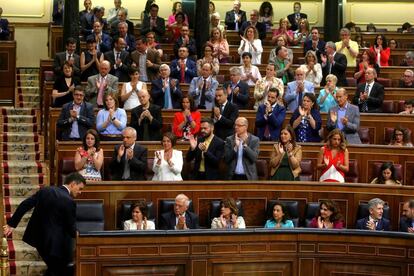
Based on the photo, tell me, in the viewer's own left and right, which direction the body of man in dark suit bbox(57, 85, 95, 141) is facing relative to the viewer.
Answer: facing the viewer

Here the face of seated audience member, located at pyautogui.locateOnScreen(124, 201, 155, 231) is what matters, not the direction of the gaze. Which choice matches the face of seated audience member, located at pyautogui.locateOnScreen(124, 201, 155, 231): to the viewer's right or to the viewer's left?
to the viewer's left

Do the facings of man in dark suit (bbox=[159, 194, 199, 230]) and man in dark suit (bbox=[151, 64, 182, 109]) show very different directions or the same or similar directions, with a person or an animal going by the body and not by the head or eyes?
same or similar directions

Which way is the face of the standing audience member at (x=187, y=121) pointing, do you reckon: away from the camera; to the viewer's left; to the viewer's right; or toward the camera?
toward the camera

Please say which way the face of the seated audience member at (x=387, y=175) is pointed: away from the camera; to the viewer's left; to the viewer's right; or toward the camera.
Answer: toward the camera

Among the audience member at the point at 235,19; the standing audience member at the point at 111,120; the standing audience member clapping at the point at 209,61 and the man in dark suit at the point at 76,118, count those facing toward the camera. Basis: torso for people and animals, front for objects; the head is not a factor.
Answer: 4

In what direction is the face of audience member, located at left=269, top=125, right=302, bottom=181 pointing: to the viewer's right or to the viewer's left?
to the viewer's left

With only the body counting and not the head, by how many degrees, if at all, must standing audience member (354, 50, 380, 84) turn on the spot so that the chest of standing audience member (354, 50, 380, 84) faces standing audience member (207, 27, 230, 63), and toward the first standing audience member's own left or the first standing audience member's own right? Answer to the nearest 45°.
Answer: approximately 45° to the first standing audience member's own right

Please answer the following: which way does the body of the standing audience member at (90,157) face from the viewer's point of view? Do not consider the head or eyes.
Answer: toward the camera

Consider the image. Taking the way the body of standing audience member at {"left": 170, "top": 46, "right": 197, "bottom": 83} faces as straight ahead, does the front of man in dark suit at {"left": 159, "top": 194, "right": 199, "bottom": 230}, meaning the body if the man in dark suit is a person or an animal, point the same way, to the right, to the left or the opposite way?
the same way

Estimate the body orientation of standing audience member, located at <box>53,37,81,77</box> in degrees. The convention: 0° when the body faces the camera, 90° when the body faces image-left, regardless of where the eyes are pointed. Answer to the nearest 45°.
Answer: approximately 0°

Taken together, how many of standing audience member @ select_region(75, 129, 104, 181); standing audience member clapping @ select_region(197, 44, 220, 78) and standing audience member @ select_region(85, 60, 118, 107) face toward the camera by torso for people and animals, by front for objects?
3

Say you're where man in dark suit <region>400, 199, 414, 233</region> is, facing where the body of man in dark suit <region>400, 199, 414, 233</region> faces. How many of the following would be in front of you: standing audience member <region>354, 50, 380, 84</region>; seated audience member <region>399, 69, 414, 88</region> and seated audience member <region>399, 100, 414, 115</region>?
0

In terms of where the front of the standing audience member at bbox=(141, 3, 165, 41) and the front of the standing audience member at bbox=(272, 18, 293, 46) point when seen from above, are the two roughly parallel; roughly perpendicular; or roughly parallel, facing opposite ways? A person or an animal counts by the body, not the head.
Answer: roughly parallel

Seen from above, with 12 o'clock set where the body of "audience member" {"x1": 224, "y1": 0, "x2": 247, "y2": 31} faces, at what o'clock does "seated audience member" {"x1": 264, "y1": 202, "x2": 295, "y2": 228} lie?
"seated audience member" {"x1": 264, "y1": 202, "x2": 295, "y2": 228} is roughly at 12 o'clock from "audience member" {"x1": 224, "y1": 0, "x2": 247, "y2": 31}.

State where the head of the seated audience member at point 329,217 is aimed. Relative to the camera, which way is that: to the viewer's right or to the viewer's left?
to the viewer's left

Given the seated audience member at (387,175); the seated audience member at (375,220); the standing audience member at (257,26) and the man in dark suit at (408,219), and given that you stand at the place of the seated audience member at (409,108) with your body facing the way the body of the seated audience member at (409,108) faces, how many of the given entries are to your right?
1

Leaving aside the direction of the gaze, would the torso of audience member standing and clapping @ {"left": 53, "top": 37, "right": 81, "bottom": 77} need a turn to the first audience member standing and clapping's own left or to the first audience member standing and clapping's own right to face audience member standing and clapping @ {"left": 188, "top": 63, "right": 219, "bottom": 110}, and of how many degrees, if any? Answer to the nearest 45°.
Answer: approximately 45° to the first audience member standing and clapping's own left

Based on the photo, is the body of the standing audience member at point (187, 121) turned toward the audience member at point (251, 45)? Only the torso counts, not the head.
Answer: no

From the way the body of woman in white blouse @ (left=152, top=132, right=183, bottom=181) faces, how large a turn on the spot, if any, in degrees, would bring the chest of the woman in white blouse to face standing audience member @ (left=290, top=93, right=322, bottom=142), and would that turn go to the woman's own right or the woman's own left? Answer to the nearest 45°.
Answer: approximately 90° to the woman's own left
